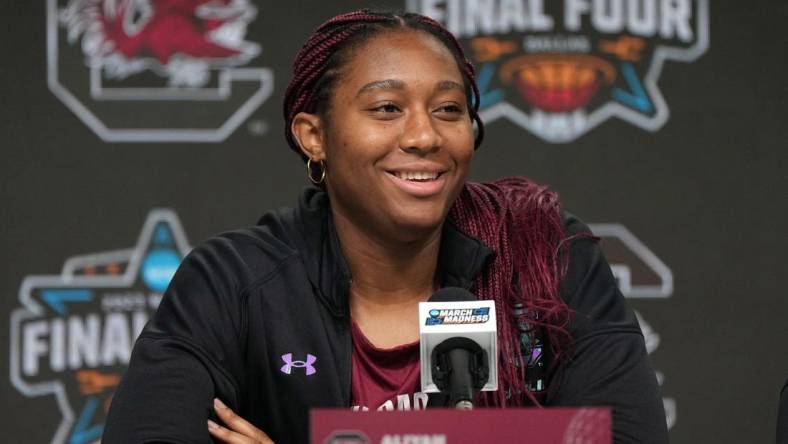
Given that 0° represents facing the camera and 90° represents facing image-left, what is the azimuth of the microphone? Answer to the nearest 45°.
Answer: approximately 180°

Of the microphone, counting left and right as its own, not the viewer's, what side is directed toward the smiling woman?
front
